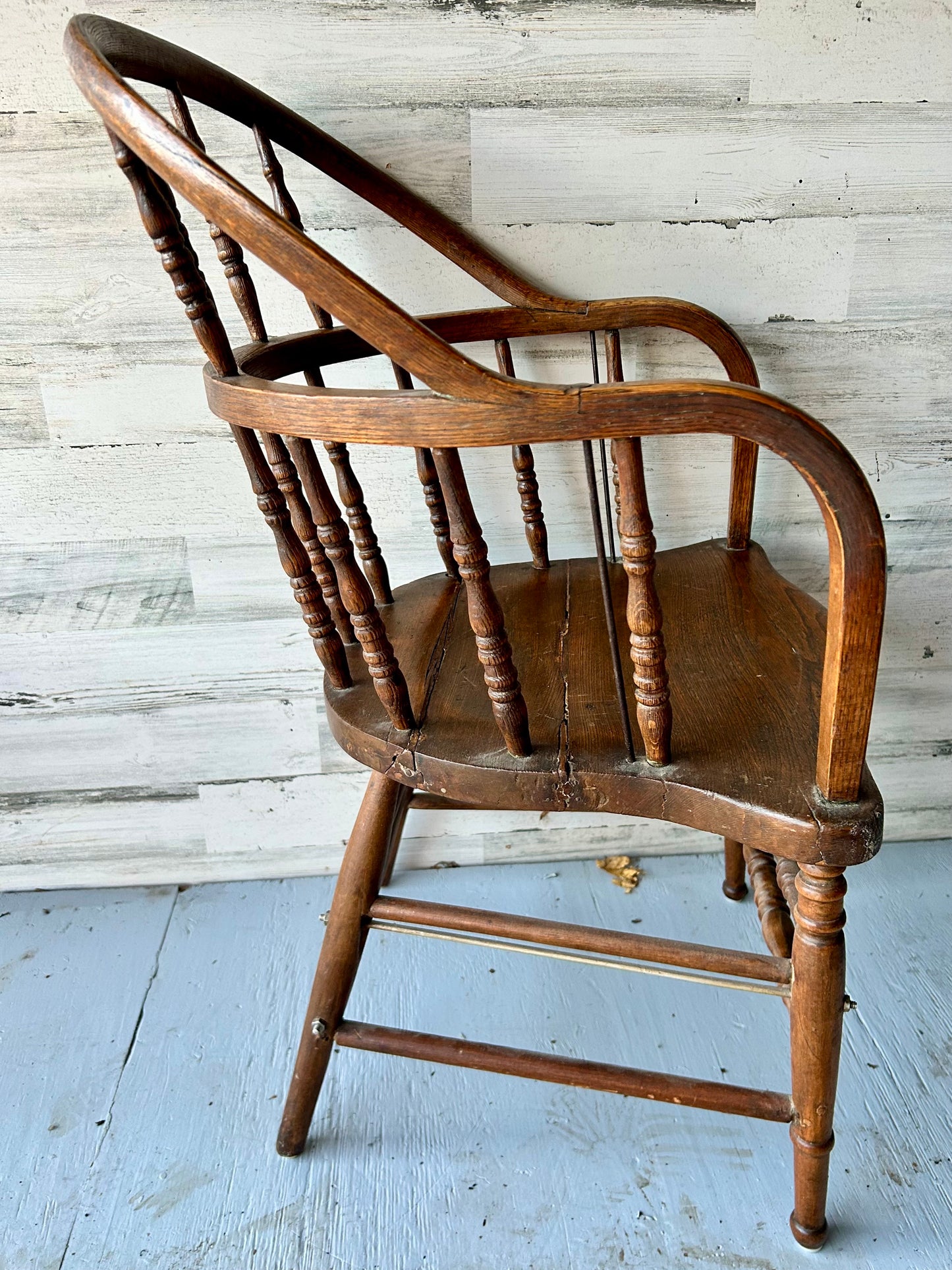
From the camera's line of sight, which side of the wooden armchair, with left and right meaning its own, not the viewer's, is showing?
right
